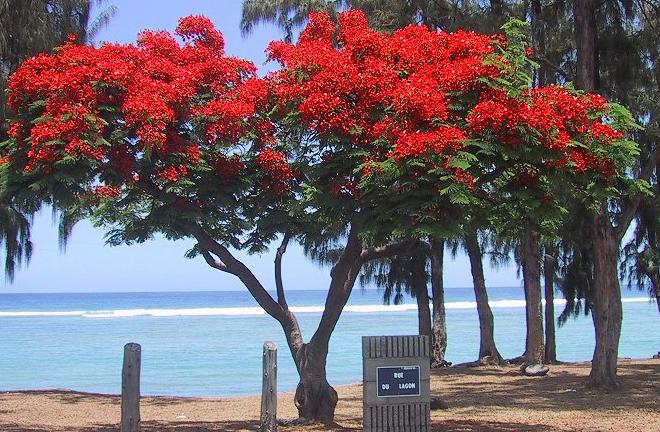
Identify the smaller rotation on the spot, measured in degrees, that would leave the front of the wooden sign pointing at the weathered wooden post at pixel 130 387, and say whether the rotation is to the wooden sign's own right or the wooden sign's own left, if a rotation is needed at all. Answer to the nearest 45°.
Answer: approximately 90° to the wooden sign's own right

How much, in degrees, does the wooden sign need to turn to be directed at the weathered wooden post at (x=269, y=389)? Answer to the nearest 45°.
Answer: approximately 90° to its right

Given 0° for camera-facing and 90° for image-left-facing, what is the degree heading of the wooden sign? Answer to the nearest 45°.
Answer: approximately 0°
